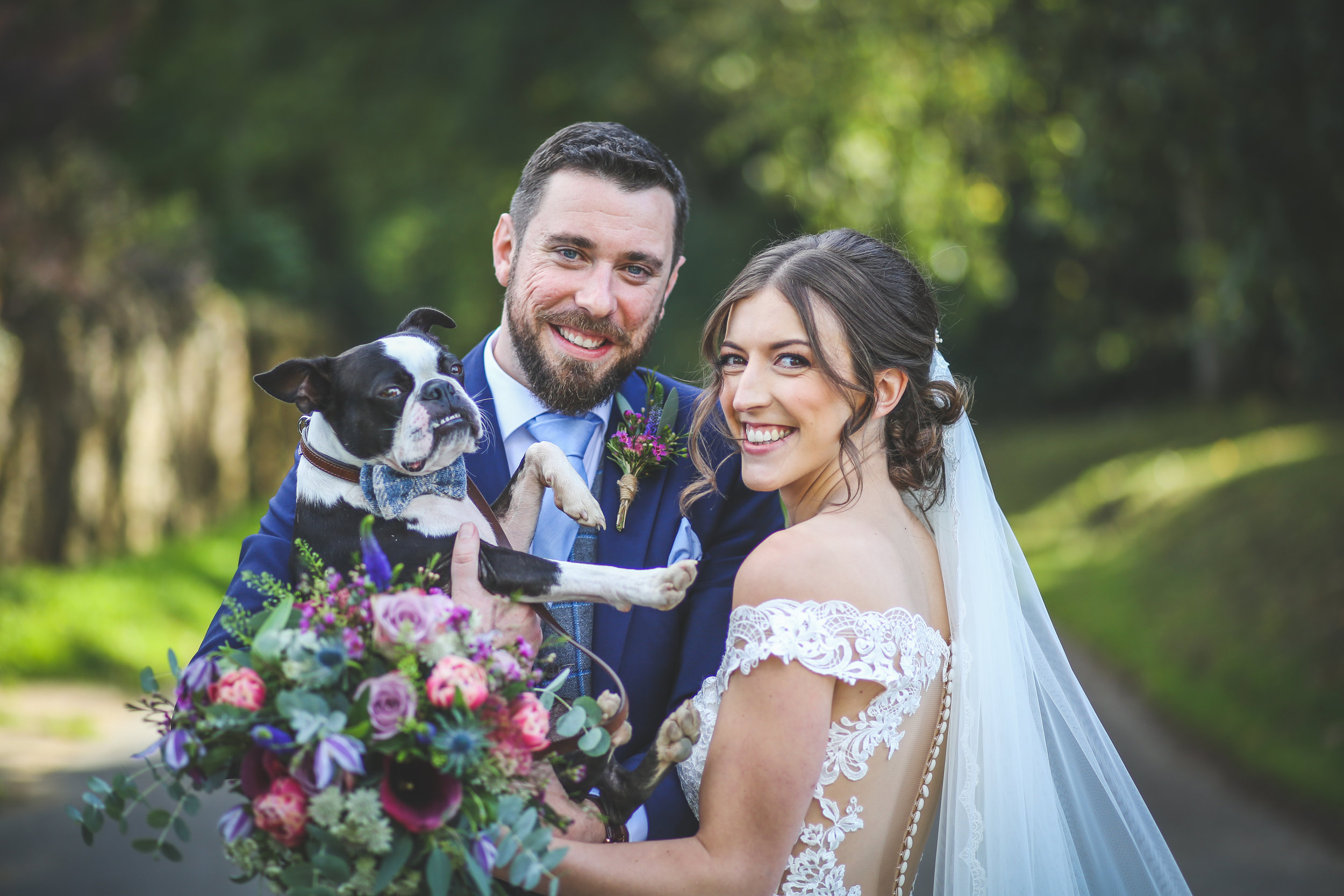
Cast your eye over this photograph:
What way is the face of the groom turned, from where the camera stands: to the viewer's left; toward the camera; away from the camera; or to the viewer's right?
toward the camera

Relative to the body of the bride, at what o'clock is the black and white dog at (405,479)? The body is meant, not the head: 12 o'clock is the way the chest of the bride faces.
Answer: The black and white dog is roughly at 10 o'clock from the bride.

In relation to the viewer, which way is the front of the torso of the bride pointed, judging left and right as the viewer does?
facing away from the viewer and to the left of the viewer

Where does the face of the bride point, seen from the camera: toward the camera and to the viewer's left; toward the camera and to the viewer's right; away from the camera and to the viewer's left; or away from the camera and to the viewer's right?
toward the camera and to the viewer's left
